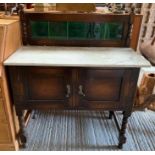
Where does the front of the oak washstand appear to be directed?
toward the camera
